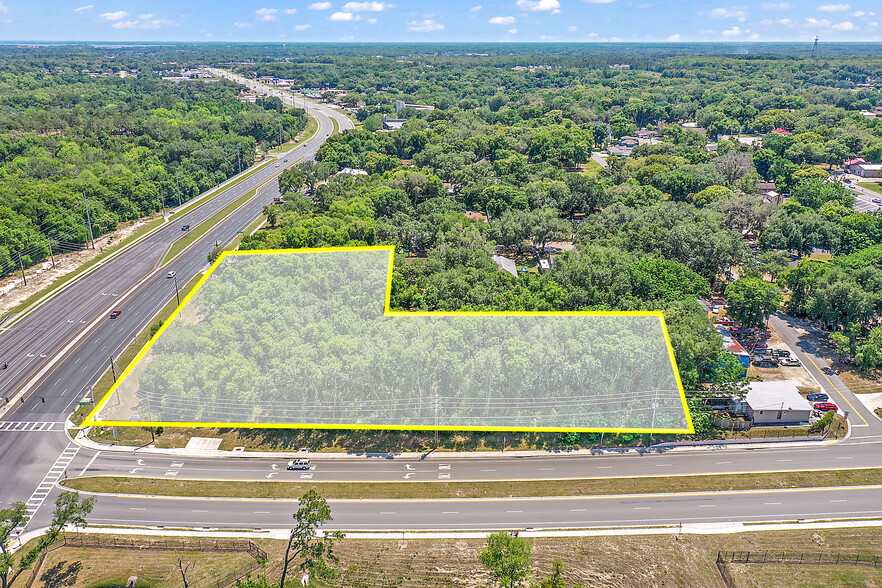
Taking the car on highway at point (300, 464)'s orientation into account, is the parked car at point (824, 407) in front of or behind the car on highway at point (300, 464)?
behind

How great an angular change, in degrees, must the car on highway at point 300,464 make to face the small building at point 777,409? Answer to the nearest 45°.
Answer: approximately 180°

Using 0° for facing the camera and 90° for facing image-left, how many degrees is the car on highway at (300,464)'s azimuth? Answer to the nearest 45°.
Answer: approximately 90°
